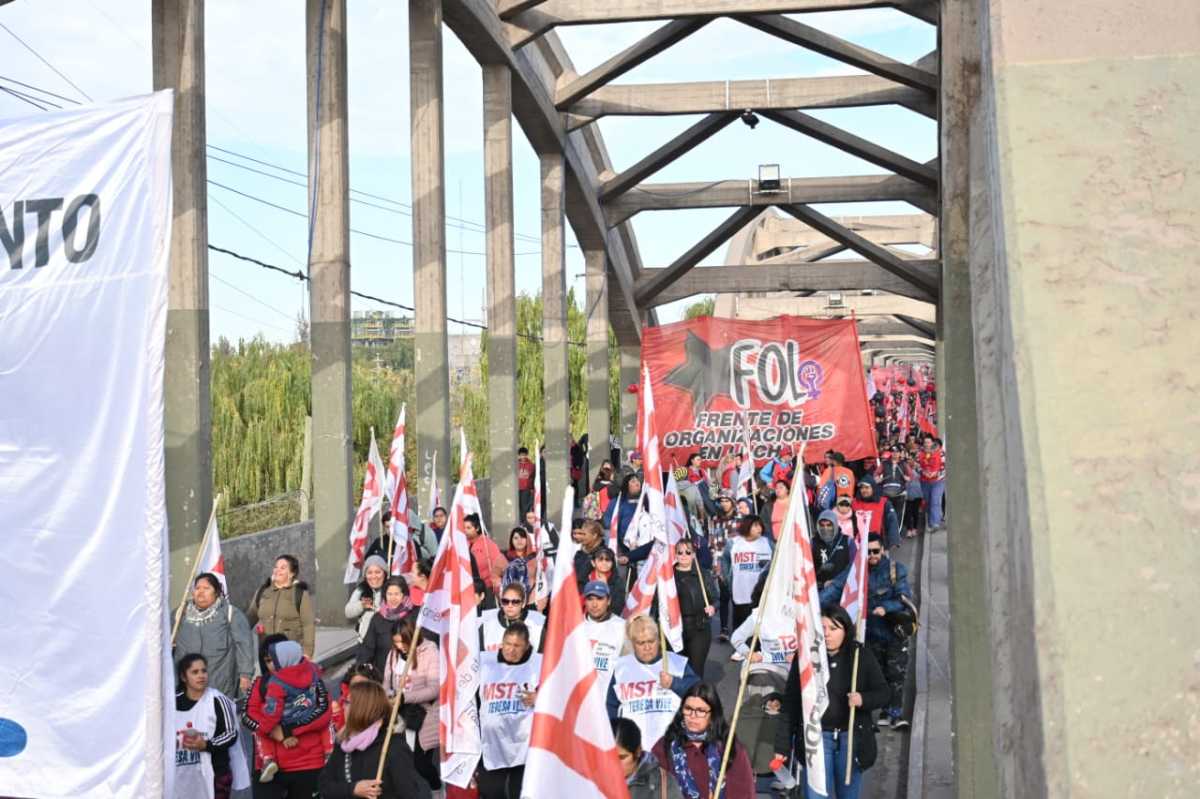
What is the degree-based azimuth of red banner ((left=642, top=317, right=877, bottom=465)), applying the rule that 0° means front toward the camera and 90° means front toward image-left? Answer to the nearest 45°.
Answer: approximately 0°

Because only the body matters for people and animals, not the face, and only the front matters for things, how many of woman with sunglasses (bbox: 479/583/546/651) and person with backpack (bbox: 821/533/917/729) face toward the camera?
2

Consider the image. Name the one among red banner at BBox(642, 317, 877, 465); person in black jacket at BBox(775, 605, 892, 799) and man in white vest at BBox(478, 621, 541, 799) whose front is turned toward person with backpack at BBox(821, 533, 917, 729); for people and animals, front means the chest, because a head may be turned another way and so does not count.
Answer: the red banner

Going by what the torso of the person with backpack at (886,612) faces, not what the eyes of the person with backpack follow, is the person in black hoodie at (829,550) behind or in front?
behind

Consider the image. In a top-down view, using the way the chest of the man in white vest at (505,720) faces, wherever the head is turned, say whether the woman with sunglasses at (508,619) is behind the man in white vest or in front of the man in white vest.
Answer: behind

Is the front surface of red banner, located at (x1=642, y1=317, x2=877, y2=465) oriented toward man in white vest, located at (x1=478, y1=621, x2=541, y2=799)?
yes
